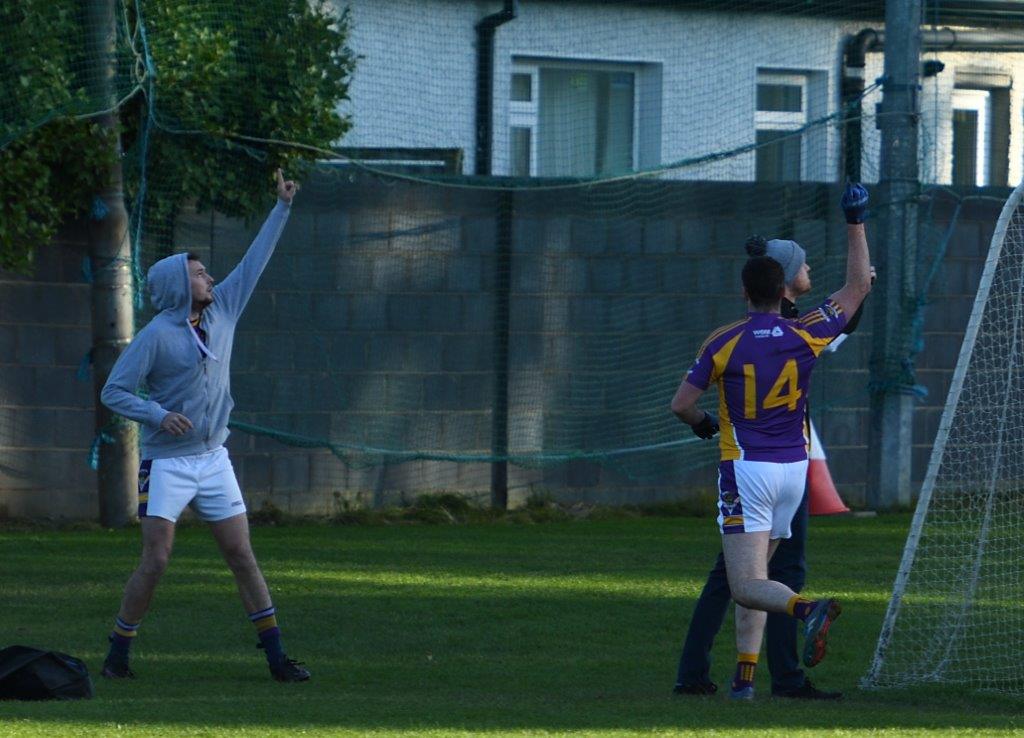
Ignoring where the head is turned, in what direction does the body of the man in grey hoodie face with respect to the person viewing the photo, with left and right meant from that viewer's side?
facing the viewer and to the right of the viewer

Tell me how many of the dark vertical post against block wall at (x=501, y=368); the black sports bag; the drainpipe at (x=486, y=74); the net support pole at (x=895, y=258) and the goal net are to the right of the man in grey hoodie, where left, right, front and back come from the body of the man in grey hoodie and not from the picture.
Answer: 1

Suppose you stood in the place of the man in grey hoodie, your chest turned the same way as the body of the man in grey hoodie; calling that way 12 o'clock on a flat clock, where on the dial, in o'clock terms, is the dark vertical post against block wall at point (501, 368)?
The dark vertical post against block wall is roughly at 8 o'clock from the man in grey hoodie.

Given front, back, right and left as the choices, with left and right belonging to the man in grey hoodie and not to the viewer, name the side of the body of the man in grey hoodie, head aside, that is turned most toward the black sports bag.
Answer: right

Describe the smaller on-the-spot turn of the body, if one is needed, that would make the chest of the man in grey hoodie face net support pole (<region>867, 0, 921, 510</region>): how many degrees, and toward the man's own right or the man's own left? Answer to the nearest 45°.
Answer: approximately 90° to the man's own left

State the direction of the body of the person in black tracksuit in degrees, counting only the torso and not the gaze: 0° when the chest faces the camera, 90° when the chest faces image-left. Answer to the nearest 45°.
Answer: approximately 270°

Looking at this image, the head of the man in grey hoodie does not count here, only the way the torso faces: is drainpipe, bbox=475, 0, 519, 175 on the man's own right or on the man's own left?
on the man's own left

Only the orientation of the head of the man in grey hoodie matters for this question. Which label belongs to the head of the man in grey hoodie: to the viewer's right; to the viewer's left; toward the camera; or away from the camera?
to the viewer's right

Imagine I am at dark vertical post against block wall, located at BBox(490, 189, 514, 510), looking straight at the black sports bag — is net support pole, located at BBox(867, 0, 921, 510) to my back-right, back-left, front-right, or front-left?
back-left
